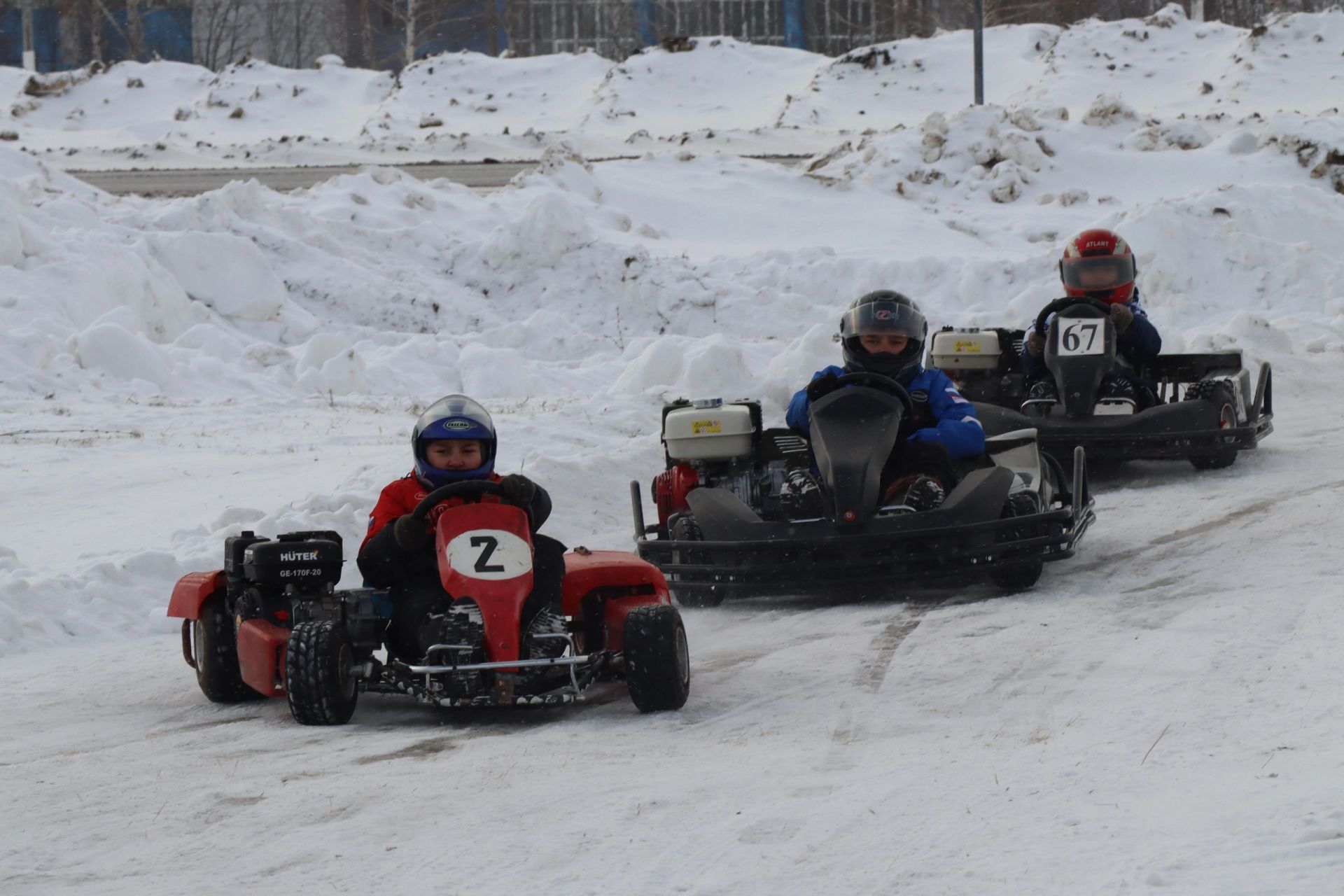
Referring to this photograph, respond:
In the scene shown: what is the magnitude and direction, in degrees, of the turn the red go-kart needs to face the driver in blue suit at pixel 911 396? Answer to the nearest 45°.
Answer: approximately 135° to its left

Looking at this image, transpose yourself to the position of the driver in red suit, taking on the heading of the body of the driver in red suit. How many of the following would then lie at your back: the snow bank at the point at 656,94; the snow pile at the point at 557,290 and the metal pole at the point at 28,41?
3

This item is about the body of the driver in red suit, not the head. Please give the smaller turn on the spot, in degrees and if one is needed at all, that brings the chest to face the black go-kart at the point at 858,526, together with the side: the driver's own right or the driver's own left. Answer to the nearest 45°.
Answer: approximately 135° to the driver's own left

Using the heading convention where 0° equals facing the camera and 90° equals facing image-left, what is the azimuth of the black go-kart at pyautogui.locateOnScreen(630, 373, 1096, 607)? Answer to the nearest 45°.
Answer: approximately 0°

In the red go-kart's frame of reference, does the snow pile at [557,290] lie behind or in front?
behind

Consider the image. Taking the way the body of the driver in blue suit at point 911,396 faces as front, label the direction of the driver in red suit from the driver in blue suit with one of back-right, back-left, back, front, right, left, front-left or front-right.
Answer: front-right

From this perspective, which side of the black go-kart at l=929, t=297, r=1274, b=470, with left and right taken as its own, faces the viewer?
front

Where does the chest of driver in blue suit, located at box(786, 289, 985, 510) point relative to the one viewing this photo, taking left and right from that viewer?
facing the viewer

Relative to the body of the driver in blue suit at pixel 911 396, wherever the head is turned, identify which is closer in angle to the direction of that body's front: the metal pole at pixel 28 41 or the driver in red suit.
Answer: the driver in red suit

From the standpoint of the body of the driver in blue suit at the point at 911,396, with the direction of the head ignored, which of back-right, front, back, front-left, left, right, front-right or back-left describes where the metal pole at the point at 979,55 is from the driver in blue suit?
back
